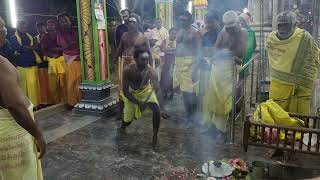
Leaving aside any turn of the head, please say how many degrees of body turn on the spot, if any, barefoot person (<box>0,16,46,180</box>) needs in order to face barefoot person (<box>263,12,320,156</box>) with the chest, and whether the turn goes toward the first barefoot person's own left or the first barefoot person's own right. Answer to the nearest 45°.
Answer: approximately 45° to the first barefoot person's own right

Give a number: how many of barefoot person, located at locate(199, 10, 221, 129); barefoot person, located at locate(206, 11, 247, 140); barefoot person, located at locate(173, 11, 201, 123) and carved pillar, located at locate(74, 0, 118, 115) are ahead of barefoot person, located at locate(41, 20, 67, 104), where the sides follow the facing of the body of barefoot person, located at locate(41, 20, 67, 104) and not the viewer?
4

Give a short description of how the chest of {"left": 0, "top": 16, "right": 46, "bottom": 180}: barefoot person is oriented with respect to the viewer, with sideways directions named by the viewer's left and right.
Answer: facing away from the viewer and to the right of the viewer

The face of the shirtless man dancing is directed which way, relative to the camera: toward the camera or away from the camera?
toward the camera

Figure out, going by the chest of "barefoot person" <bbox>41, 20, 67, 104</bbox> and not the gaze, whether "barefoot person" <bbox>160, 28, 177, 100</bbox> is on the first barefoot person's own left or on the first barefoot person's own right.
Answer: on the first barefoot person's own left

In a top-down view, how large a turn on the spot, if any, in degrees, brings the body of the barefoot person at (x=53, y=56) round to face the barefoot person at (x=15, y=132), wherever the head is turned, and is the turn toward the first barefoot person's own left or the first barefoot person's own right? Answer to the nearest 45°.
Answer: approximately 45° to the first barefoot person's own right

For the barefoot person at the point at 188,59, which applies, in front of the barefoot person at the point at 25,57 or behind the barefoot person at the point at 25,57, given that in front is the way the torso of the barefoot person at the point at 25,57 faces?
in front

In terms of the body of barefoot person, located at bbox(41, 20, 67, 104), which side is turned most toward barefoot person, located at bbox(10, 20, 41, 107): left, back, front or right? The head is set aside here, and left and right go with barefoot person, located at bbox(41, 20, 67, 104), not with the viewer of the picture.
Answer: right

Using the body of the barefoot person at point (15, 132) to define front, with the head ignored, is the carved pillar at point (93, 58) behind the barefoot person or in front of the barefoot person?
in front

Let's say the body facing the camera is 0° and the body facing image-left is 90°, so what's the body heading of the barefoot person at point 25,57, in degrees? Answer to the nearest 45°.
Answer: approximately 315°

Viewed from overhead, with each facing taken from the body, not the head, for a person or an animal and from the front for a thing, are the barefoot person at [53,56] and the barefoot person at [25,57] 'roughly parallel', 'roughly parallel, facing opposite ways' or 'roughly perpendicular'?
roughly parallel

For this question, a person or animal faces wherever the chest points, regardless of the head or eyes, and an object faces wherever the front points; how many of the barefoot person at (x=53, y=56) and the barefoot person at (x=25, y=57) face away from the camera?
0

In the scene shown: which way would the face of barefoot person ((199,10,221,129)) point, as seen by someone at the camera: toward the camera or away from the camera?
toward the camera

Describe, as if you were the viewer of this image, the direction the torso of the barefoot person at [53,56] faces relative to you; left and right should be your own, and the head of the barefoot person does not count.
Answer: facing the viewer and to the right of the viewer
